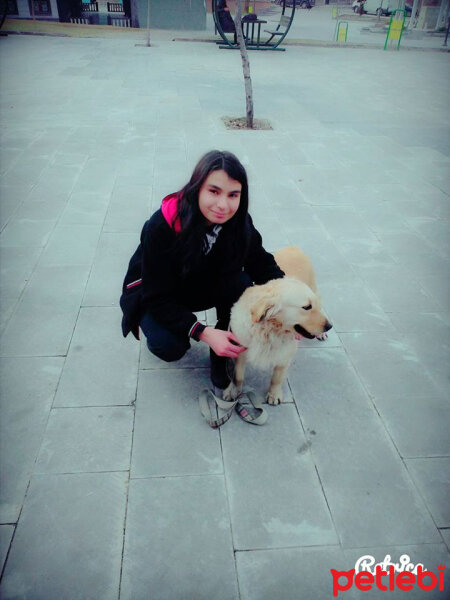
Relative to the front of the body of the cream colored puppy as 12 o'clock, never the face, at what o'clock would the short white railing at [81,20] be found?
The short white railing is roughly at 5 o'clock from the cream colored puppy.

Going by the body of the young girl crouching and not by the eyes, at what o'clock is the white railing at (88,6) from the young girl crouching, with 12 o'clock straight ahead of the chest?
The white railing is roughly at 7 o'clock from the young girl crouching.

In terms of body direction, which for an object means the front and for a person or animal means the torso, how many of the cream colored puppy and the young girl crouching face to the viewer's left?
0

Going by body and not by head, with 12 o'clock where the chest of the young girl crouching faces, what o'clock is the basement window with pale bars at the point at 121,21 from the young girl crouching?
The basement window with pale bars is roughly at 7 o'clock from the young girl crouching.

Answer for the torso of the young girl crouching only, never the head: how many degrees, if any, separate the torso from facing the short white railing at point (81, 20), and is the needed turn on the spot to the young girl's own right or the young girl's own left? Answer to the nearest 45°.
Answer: approximately 135° to the young girl's own left

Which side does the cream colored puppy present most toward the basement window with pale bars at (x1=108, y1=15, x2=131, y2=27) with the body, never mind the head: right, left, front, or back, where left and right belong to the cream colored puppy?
back

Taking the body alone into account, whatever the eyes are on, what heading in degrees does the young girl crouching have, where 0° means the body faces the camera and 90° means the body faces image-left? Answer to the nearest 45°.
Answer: approximately 315°

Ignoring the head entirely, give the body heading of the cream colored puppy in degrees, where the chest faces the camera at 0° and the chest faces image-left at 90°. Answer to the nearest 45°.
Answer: approximately 0°
